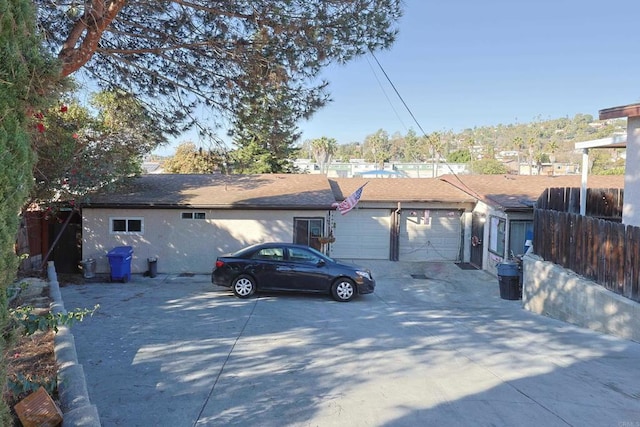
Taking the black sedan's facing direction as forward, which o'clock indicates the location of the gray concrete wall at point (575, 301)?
The gray concrete wall is roughly at 1 o'clock from the black sedan.

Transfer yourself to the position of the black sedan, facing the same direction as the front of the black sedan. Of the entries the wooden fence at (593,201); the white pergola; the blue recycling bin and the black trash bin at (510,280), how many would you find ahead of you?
3

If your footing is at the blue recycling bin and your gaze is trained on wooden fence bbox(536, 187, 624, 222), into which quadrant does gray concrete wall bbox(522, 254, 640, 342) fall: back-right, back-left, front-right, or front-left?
front-right

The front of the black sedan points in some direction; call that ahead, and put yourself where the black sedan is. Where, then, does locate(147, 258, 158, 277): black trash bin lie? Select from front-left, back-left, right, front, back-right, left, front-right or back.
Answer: back-left

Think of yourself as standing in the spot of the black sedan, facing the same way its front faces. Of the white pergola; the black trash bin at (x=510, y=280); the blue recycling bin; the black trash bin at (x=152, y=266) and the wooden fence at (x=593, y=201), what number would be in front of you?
3

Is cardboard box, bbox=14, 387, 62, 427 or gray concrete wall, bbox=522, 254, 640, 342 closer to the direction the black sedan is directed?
the gray concrete wall

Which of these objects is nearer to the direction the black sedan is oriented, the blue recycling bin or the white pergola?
the white pergola

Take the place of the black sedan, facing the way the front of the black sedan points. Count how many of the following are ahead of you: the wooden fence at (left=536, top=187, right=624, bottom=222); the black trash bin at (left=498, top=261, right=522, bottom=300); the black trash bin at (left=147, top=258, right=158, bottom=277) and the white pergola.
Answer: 3

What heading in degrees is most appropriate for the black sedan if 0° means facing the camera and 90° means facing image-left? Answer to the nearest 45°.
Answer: approximately 270°

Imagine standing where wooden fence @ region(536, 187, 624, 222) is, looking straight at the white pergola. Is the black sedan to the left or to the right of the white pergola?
right

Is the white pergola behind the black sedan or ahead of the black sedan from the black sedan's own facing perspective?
ahead

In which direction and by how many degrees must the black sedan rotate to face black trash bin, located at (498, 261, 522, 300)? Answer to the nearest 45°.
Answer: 0° — it already faces it

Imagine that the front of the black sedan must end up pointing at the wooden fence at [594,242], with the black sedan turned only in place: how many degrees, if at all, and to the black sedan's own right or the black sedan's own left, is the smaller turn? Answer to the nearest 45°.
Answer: approximately 45° to the black sedan's own right

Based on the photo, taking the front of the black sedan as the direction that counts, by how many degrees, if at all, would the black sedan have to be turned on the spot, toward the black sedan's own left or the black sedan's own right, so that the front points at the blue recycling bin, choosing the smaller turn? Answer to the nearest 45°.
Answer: approximately 135° to the black sedan's own left

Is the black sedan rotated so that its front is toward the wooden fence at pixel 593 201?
yes
